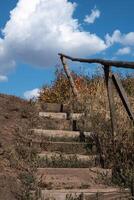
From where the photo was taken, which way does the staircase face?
toward the camera
